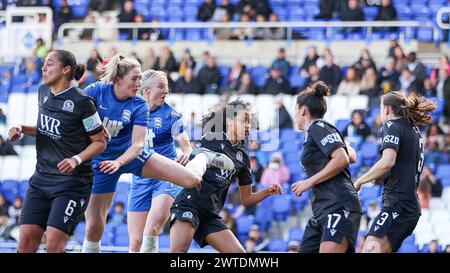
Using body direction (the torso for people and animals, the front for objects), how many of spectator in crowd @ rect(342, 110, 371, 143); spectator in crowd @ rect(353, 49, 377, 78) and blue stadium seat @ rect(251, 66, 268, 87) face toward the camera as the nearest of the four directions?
3

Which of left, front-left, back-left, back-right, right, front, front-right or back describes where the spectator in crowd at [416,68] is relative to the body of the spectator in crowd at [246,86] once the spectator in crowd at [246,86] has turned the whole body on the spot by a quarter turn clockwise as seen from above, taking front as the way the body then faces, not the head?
back

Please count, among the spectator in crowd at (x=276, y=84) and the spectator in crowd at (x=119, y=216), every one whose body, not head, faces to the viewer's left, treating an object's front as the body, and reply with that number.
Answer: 0

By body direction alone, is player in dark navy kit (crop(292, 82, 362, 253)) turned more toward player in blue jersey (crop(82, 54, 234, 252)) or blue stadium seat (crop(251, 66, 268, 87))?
the player in blue jersey

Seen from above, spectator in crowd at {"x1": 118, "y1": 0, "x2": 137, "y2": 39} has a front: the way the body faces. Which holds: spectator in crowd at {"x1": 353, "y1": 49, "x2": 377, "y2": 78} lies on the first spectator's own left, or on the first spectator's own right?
on the first spectator's own left

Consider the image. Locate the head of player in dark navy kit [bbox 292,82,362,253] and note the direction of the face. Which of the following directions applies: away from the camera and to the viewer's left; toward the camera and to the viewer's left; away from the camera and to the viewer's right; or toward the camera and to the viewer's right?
away from the camera and to the viewer's left

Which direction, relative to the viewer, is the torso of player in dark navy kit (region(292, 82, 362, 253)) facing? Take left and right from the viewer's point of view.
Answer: facing to the left of the viewer

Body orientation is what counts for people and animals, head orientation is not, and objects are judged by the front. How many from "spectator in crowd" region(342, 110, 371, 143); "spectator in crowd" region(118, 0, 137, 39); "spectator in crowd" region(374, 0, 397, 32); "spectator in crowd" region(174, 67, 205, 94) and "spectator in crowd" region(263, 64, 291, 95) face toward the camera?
5

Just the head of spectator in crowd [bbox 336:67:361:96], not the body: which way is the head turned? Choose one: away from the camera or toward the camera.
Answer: toward the camera

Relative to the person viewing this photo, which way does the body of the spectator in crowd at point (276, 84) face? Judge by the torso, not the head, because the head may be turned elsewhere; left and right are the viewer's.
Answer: facing the viewer

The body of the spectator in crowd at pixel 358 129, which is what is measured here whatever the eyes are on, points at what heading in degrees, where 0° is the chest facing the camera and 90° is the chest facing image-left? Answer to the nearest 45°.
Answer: approximately 0°

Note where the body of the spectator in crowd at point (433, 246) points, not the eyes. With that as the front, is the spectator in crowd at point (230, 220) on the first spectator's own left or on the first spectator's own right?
on the first spectator's own right

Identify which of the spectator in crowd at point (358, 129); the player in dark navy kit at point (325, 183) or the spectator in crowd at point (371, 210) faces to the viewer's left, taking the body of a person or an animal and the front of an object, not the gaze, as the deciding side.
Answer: the player in dark navy kit

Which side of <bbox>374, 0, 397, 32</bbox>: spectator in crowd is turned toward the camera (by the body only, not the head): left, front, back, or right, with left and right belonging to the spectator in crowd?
front
